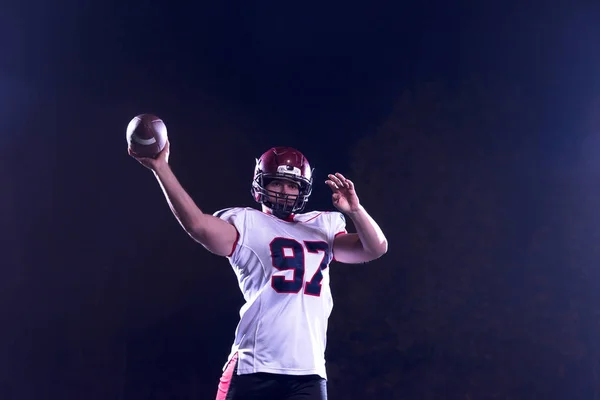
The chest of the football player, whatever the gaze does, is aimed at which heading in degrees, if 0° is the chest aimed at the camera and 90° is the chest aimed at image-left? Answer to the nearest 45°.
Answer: approximately 315°
